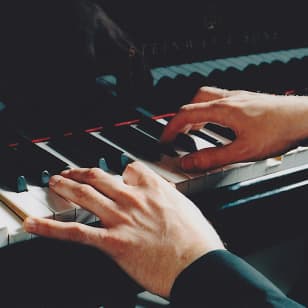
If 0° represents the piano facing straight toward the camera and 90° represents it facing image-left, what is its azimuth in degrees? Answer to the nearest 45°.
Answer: approximately 315°
